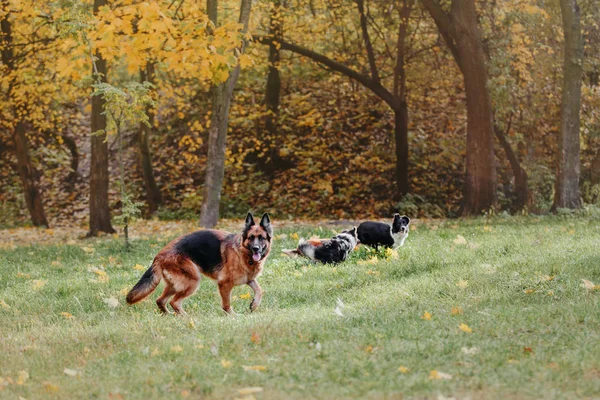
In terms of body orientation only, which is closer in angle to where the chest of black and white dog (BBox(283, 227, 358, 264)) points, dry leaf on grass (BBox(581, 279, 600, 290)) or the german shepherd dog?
the dry leaf on grass

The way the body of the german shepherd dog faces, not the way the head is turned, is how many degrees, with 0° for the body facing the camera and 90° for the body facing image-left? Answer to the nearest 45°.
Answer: approximately 270°

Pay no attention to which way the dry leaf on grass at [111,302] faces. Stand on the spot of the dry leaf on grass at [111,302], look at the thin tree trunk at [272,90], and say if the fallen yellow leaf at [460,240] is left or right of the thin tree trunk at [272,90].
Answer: right

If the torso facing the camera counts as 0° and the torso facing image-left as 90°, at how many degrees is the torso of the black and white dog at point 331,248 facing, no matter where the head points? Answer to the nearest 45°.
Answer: approximately 270°

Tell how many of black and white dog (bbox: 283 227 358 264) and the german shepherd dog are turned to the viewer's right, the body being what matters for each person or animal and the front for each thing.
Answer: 2

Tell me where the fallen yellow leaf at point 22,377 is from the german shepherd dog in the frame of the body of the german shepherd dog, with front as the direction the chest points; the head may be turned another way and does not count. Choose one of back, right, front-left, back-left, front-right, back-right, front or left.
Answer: back-right

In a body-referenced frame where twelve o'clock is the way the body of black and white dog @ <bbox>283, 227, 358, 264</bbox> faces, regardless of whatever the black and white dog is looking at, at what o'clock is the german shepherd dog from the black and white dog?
The german shepherd dog is roughly at 4 o'clock from the black and white dog.

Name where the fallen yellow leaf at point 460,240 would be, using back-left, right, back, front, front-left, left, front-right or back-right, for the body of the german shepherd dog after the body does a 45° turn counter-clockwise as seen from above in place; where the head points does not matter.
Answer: front

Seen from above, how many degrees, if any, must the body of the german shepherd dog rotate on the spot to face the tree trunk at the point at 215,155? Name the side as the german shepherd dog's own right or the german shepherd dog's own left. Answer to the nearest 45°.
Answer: approximately 90° to the german shepherd dog's own left

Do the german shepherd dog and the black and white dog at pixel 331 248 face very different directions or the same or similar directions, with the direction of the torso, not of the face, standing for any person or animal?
same or similar directions

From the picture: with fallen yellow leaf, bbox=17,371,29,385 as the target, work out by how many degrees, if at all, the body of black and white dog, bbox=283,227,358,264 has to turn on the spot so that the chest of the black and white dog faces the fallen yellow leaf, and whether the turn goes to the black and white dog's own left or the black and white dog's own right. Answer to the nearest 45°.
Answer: approximately 135° to the black and white dog's own right

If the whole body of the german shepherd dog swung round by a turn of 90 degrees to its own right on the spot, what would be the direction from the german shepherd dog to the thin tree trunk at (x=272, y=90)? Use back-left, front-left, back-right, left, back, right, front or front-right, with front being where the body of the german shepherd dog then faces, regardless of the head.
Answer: back

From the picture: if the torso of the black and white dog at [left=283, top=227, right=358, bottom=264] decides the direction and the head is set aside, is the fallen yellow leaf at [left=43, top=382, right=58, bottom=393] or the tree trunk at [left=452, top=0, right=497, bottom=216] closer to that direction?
the tree trunk

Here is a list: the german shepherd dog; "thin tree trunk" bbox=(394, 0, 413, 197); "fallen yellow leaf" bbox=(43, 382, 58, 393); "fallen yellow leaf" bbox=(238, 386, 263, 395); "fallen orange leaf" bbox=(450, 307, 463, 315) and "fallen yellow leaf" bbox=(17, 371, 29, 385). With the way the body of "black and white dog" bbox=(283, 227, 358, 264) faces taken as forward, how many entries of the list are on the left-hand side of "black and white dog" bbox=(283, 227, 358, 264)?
1
